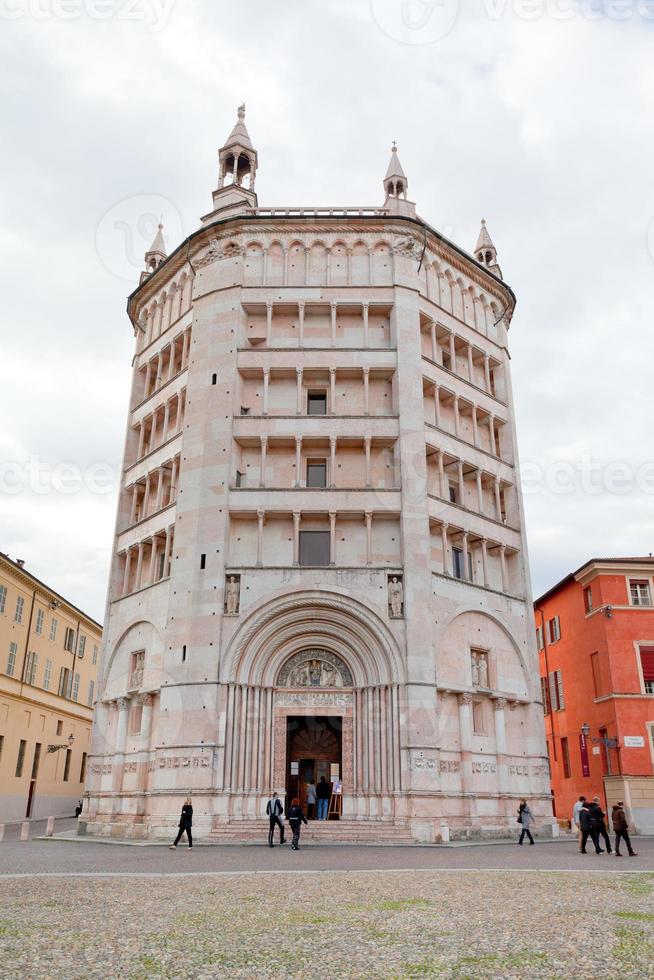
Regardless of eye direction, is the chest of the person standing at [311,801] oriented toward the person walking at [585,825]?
no

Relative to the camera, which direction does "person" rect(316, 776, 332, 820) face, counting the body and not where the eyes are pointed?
away from the camera

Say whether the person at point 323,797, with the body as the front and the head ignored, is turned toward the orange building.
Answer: no

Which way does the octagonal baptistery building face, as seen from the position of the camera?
facing the viewer

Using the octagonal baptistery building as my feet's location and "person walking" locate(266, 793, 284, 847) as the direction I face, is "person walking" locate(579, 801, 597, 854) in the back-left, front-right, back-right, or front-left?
front-left

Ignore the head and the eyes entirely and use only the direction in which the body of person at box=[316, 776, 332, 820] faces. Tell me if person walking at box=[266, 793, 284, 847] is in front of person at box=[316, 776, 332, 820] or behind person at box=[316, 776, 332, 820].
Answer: behind

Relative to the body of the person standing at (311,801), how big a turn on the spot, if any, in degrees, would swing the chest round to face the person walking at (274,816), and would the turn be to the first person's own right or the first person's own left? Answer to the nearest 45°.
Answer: approximately 180°

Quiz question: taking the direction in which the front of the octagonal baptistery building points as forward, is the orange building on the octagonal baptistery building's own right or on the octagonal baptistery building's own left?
on the octagonal baptistery building's own left

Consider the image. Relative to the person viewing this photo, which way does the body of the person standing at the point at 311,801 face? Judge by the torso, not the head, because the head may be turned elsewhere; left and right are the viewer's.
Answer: facing away from the viewer

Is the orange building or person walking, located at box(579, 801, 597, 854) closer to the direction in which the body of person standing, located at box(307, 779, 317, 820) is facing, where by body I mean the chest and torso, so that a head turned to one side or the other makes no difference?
the orange building

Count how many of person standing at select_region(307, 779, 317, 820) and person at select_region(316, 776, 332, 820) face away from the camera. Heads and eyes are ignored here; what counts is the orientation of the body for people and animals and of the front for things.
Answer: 2
